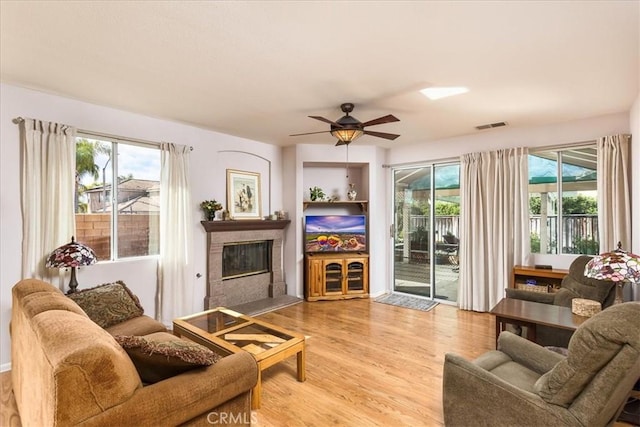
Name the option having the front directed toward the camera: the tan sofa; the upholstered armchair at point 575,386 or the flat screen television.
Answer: the flat screen television

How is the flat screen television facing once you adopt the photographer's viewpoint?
facing the viewer

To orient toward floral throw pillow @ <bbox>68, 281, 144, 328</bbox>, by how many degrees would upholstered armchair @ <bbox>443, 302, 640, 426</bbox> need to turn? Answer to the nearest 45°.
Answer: approximately 45° to its left

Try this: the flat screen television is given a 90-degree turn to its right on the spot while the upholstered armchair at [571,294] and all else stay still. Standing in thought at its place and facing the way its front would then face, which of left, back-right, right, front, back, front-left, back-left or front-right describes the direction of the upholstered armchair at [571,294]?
back-left

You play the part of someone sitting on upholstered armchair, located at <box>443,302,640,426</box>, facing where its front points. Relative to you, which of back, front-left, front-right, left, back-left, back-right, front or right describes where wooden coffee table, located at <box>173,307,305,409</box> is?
front-left

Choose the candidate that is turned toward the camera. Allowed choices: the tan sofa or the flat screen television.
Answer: the flat screen television

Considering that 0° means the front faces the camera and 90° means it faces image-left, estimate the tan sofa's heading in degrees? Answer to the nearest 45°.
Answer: approximately 225°

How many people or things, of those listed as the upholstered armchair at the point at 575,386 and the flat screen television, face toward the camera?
1

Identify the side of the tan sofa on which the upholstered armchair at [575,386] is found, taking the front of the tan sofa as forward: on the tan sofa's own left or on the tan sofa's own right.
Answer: on the tan sofa's own right

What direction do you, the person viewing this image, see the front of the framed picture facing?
facing the viewer and to the right of the viewer

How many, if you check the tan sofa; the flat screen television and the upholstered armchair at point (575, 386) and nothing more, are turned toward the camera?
1

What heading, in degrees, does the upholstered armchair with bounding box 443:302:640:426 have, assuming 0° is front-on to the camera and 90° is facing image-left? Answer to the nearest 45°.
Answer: approximately 135°

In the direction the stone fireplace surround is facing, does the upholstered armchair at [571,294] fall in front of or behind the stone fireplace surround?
in front

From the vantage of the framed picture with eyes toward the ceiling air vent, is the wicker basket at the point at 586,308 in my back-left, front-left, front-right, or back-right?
front-right

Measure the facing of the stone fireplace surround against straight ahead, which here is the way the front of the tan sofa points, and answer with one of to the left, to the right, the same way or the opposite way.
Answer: to the right

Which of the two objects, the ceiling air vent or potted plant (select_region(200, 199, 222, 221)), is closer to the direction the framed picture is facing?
the ceiling air vent

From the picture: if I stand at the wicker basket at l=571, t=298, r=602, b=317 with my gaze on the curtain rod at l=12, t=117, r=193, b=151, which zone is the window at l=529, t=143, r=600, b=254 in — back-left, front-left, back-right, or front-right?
back-right
